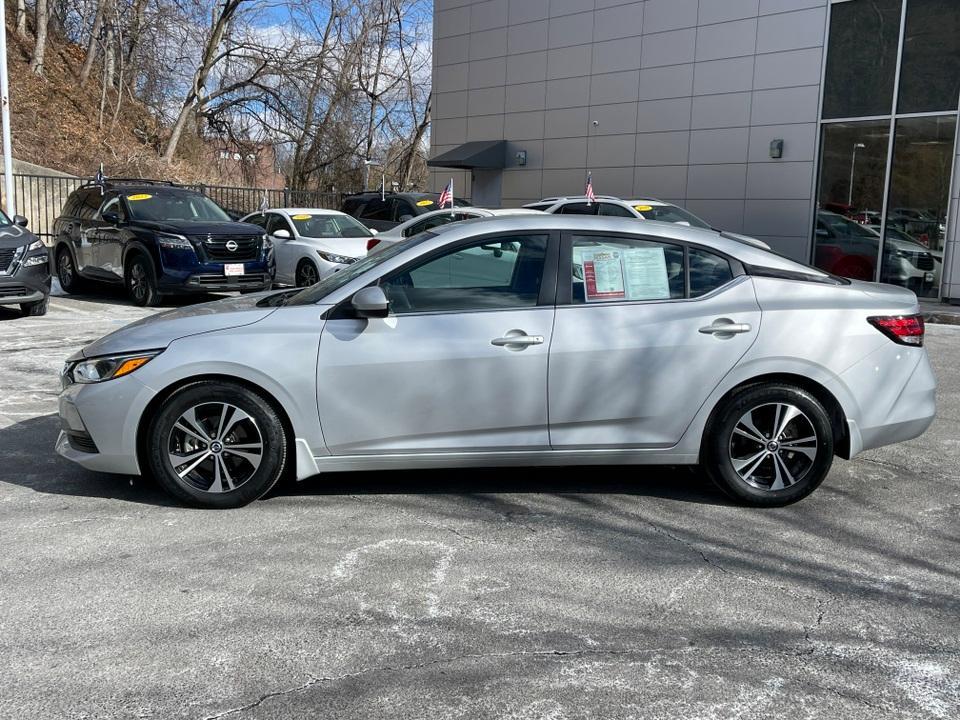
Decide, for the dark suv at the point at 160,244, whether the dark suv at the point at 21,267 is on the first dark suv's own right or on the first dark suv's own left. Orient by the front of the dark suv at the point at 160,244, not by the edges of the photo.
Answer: on the first dark suv's own right

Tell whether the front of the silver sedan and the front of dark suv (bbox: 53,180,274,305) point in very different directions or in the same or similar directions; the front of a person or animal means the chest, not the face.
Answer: very different directions

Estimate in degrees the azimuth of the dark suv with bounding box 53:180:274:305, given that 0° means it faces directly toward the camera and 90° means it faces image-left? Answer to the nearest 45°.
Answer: approximately 315°

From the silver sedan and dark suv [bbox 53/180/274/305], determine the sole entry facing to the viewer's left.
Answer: the silver sedan

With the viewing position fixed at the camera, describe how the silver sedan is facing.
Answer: facing to the left of the viewer

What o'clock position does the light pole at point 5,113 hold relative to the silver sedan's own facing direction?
The light pole is roughly at 2 o'clock from the silver sedan.

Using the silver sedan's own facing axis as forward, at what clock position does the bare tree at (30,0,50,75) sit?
The bare tree is roughly at 2 o'clock from the silver sedan.

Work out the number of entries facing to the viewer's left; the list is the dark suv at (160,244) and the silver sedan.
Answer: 1

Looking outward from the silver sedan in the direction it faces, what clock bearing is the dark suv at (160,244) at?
The dark suv is roughly at 2 o'clock from the silver sedan.
